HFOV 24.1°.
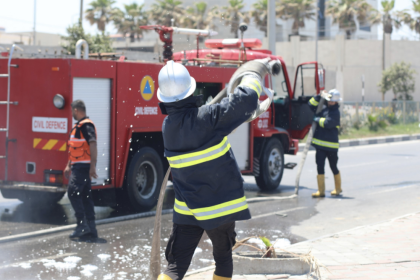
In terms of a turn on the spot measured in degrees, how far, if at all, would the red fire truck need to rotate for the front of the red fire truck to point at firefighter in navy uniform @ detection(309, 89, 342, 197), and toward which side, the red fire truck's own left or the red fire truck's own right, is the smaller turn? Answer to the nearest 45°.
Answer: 0° — it already faces them

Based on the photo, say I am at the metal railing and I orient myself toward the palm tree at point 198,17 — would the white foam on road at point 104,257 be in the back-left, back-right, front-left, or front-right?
back-left

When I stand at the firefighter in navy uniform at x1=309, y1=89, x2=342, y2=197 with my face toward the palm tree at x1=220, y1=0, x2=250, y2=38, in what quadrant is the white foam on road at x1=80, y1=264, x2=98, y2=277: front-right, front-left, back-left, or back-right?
back-left

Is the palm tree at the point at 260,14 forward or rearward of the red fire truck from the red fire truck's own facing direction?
forward

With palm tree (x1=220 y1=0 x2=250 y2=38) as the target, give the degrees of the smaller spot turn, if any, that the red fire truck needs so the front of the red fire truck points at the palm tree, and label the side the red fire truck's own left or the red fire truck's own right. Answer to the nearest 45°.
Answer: approximately 45° to the red fire truck's own left

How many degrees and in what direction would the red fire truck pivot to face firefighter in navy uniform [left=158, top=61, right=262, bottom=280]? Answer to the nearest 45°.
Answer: approximately 135° to its right

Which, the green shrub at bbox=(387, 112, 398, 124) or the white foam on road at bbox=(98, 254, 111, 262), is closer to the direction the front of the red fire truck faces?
the green shrub

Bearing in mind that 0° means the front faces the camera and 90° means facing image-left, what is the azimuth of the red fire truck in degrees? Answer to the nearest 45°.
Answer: approximately 225°

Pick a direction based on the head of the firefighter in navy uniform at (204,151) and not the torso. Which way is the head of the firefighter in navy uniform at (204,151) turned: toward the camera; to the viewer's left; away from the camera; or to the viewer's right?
away from the camera

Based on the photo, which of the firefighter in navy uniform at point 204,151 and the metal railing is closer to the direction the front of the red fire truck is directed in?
the metal railing

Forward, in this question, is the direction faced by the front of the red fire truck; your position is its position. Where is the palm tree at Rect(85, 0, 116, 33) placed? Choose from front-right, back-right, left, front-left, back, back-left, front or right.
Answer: front-left
